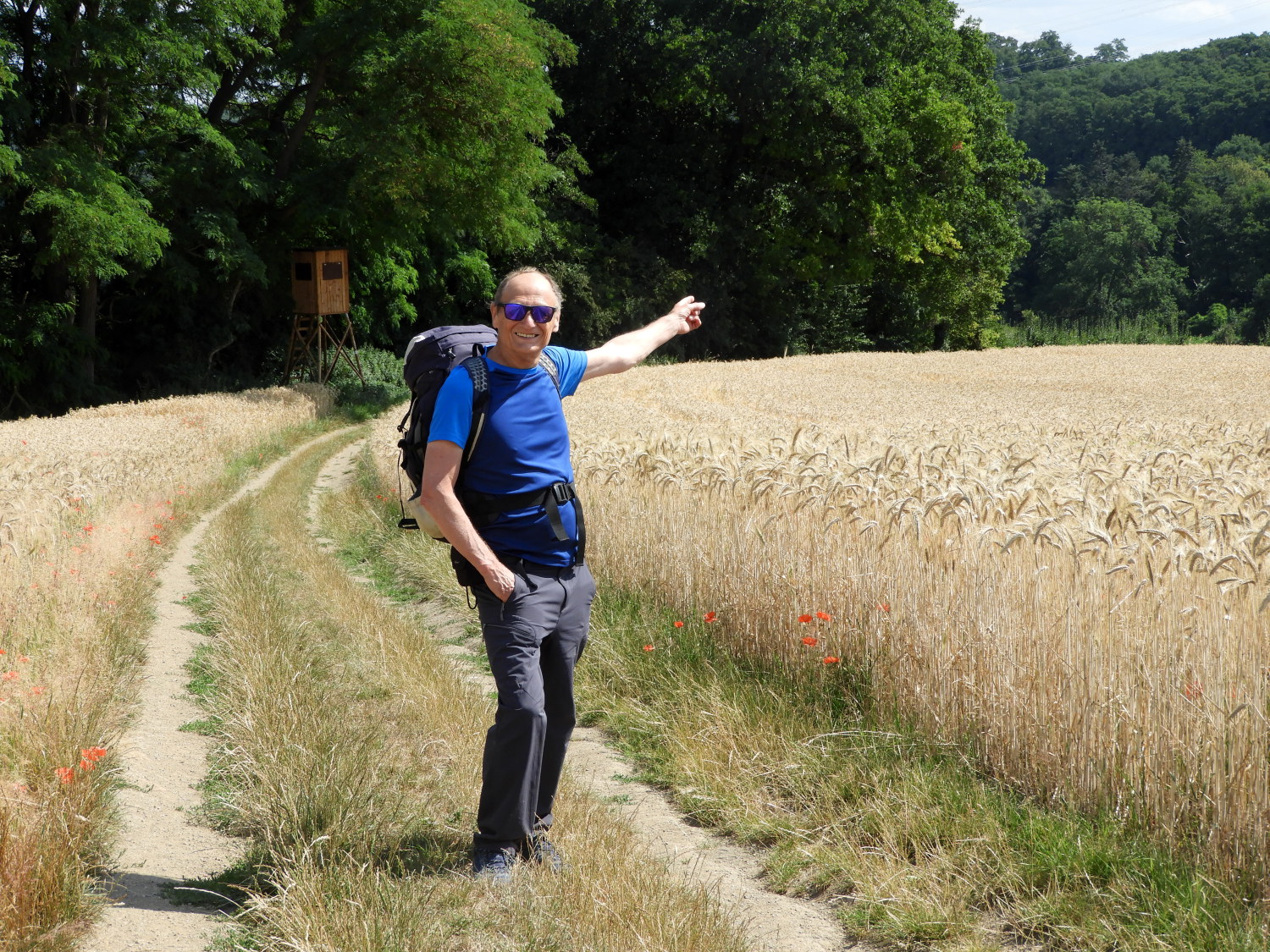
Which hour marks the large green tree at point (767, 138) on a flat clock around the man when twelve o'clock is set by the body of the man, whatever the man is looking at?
The large green tree is roughly at 8 o'clock from the man.

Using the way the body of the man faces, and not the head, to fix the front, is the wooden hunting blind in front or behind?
behind

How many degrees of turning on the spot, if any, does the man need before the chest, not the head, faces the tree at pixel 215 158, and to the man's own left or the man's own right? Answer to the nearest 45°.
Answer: approximately 135° to the man's own left

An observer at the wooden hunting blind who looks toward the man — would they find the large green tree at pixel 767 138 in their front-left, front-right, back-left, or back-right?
back-left

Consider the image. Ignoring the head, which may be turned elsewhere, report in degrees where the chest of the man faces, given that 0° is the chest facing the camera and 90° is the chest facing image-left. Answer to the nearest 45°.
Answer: approximately 315°
